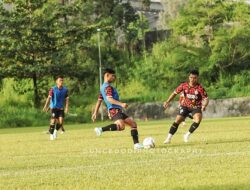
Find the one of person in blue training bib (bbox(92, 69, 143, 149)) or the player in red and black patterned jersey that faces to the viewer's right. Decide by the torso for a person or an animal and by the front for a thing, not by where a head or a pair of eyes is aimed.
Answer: the person in blue training bib

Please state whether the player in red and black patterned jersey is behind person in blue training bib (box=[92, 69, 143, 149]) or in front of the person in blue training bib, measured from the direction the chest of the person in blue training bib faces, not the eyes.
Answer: in front

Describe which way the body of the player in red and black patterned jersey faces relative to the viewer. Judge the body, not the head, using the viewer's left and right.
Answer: facing the viewer

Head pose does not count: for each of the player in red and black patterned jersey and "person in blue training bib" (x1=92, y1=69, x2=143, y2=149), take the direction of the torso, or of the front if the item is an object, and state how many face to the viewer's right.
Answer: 1

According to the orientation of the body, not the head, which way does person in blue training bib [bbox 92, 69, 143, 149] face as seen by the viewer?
to the viewer's right

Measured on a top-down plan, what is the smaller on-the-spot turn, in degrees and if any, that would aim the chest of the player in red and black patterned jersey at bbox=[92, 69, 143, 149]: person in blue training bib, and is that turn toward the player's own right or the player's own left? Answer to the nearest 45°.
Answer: approximately 45° to the player's own right
